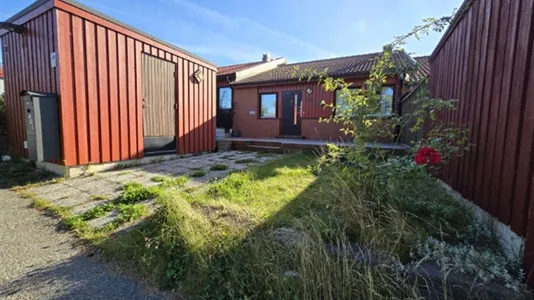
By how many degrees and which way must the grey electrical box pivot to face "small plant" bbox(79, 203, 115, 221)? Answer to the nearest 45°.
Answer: approximately 45° to its left

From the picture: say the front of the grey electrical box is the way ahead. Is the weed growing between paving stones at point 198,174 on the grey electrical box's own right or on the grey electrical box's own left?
on the grey electrical box's own left

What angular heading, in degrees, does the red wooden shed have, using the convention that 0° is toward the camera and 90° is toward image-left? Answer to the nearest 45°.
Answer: approximately 315°

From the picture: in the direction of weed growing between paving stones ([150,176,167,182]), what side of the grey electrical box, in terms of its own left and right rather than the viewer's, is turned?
left

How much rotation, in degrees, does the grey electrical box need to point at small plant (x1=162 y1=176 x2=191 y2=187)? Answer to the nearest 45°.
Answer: approximately 90° to its left
